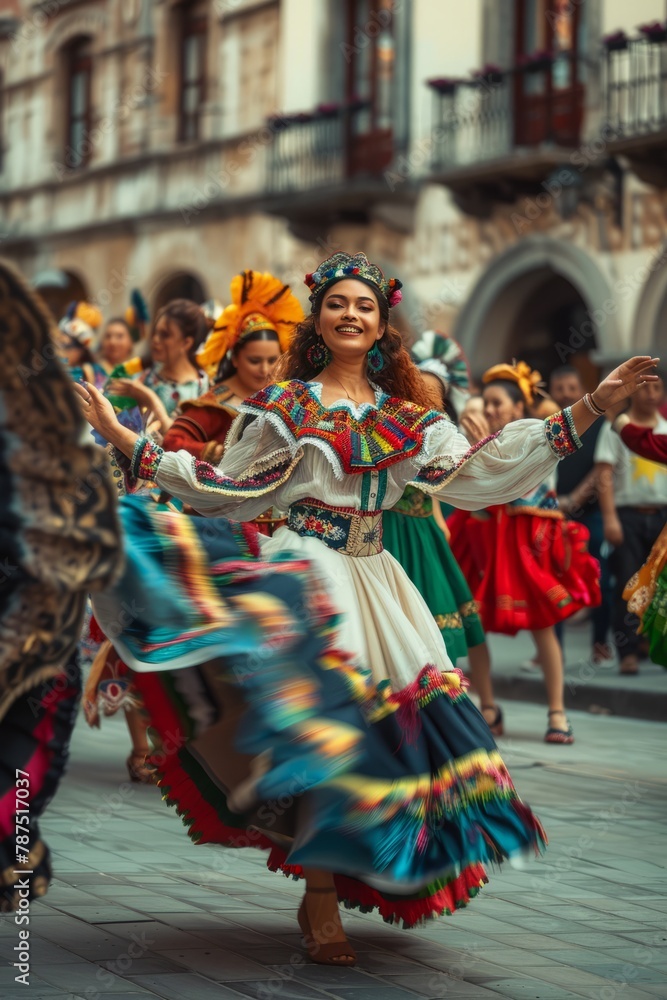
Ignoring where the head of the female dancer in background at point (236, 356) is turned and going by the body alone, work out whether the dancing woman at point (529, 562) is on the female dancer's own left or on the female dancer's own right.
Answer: on the female dancer's own left

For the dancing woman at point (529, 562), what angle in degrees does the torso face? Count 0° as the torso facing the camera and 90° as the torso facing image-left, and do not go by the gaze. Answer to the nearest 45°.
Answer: approximately 45°

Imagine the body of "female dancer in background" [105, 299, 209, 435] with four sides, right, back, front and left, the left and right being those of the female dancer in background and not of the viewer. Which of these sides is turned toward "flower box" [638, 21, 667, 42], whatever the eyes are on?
back

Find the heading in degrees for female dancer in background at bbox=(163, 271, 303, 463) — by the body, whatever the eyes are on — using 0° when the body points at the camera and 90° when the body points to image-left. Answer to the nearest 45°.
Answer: approximately 315°

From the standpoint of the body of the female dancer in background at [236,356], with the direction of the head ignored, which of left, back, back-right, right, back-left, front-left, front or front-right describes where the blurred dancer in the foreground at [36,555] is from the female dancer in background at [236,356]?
front-right
